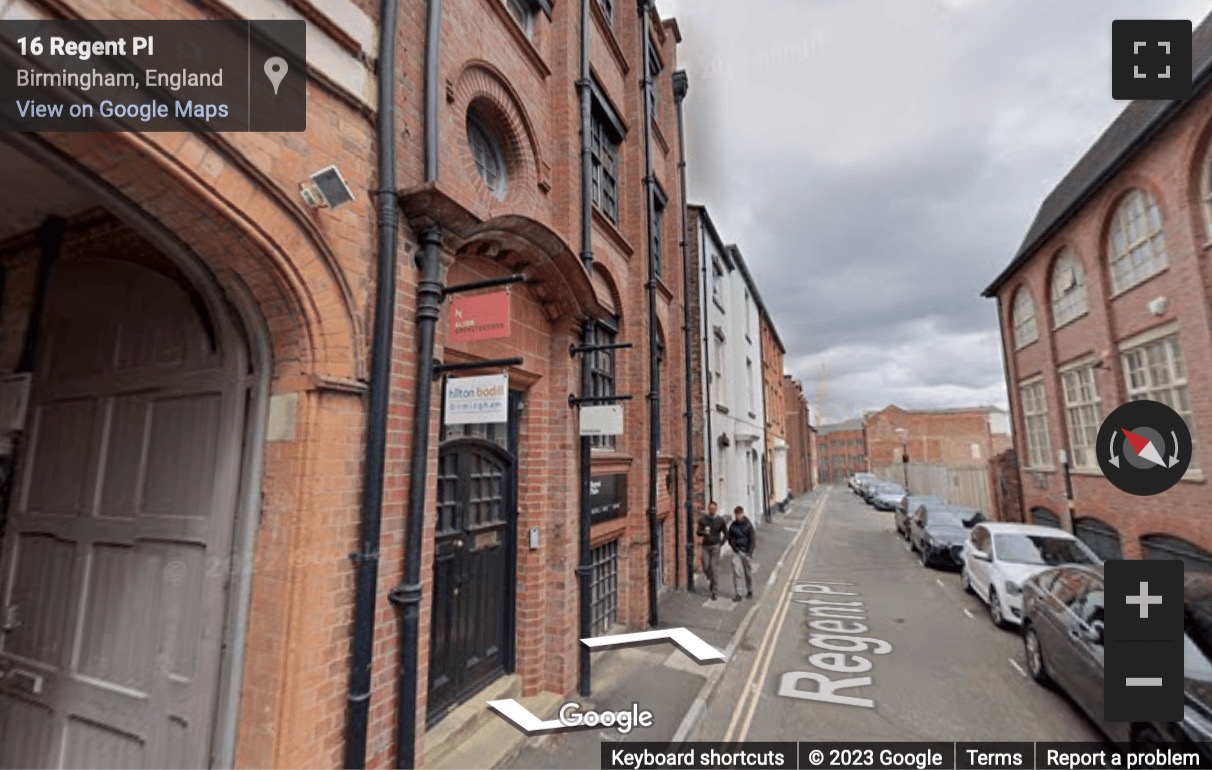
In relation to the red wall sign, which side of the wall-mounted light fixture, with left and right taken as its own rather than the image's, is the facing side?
left

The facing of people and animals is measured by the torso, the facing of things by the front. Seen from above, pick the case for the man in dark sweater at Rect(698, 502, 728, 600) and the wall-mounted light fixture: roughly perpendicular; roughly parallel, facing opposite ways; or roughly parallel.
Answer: roughly perpendicular

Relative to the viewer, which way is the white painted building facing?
to the viewer's right

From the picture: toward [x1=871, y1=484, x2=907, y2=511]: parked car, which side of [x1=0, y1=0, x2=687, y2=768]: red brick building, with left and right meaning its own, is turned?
left

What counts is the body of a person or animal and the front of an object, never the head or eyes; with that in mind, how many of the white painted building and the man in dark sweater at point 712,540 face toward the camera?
1

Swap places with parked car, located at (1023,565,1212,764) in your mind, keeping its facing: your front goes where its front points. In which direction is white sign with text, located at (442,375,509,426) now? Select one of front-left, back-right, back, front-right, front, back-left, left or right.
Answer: right

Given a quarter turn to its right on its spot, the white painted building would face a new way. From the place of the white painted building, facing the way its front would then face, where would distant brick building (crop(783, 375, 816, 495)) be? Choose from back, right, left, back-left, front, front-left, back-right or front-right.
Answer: back

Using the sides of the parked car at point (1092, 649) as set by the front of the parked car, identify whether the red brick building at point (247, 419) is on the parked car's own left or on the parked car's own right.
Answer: on the parked car's own right

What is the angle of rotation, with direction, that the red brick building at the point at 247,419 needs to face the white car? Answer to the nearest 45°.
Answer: approximately 45° to its left

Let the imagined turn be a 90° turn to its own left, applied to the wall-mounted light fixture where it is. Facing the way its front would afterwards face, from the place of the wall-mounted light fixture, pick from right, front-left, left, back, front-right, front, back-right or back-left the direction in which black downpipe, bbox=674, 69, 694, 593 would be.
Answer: front

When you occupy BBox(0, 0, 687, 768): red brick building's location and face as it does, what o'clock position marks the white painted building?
The white painted building is roughly at 9 o'clock from the red brick building.

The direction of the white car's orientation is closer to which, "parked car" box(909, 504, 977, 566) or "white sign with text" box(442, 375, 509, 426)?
the white sign with text

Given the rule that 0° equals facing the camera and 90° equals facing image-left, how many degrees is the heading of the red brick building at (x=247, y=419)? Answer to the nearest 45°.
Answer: approximately 315°

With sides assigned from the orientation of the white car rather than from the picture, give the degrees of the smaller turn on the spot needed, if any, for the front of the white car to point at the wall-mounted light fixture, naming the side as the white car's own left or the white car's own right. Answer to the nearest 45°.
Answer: approximately 45° to the white car's own right

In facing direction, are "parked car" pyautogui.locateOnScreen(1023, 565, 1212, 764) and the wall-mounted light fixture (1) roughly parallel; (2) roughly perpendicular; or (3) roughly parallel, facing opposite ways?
roughly perpendicular
